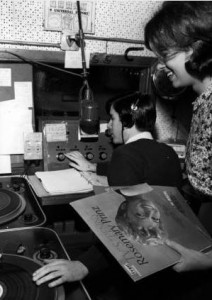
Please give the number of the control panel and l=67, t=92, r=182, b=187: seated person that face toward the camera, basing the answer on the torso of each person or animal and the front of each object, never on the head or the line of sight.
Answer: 1

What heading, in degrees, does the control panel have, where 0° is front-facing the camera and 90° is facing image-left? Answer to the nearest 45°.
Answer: approximately 0°

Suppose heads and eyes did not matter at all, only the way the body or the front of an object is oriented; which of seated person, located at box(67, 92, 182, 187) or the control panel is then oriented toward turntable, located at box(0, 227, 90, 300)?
the control panel

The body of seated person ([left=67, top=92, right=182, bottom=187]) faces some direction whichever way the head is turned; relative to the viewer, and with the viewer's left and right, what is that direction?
facing away from the viewer and to the left of the viewer
